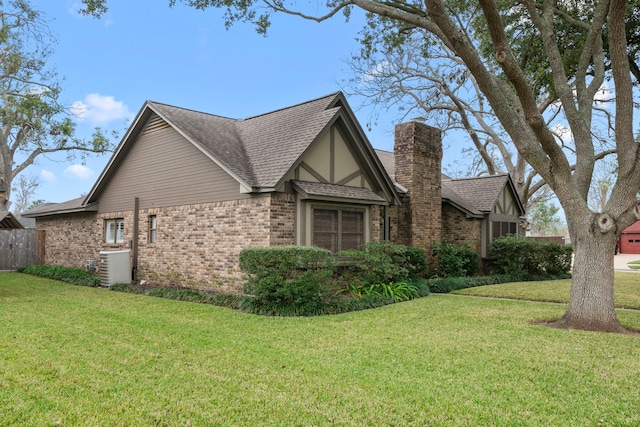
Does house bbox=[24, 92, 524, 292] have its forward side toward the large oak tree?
yes

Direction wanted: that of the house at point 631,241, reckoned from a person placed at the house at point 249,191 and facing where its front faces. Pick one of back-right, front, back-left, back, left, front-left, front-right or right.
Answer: left

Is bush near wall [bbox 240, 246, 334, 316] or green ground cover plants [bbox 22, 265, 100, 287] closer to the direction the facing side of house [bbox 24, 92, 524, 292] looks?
the bush near wall

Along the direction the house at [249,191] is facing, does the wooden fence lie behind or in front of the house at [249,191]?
behind

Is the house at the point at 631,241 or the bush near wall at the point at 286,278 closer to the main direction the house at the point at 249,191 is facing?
the bush near wall

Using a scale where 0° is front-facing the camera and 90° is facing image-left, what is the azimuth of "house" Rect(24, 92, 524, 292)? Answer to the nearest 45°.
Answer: approximately 315°

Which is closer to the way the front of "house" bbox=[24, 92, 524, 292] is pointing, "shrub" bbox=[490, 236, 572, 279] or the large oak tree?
the large oak tree

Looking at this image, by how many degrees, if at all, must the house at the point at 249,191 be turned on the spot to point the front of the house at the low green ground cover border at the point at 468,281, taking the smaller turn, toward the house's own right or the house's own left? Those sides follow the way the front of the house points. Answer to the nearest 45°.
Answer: approximately 45° to the house's own left

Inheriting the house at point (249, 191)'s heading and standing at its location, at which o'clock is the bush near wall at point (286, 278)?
The bush near wall is roughly at 1 o'clock from the house.
